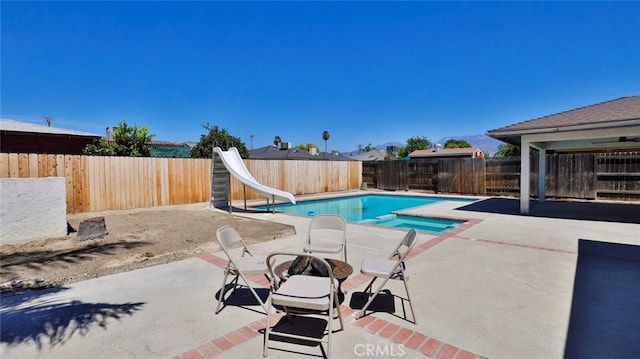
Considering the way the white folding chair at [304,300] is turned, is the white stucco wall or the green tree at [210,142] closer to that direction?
the green tree

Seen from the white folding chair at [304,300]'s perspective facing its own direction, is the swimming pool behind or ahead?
ahead

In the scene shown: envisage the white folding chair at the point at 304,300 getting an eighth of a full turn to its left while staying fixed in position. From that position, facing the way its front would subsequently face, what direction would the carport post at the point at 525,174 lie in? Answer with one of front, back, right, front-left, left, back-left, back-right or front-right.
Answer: right

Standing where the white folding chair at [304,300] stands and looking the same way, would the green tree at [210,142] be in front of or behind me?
in front

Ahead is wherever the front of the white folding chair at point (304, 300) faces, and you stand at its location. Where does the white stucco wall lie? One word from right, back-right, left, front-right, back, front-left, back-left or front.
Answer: front-left

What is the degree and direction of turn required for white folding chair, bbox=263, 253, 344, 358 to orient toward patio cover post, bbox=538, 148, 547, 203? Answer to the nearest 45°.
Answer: approximately 45° to its right

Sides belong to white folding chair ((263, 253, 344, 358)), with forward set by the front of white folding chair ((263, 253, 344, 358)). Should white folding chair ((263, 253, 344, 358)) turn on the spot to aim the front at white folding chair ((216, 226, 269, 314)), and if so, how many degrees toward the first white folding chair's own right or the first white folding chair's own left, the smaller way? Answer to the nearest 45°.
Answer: approximately 45° to the first white folding chair's own left

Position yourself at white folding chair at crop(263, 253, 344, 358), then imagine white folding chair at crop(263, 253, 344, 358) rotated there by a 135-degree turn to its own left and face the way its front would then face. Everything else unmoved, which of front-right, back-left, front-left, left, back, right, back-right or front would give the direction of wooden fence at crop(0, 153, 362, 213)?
right

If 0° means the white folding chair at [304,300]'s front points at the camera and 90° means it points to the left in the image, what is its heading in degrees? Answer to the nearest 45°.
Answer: approximately 180°

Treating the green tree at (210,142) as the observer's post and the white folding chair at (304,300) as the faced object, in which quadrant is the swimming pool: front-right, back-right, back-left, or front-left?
front-left

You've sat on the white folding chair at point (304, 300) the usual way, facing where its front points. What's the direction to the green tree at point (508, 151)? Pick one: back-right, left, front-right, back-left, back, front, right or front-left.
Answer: front-right

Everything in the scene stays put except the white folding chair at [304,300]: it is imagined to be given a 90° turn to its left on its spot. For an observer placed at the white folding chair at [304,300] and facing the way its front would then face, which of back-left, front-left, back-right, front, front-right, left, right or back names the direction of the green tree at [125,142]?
front-right

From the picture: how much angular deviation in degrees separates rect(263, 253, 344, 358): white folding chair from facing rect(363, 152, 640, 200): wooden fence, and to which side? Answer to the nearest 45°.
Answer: approximately 45° to its right

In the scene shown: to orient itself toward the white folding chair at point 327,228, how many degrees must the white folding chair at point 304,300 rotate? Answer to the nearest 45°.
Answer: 0° — it already faces it

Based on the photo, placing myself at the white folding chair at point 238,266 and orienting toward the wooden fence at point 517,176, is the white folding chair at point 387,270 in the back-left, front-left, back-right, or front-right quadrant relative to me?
front-right

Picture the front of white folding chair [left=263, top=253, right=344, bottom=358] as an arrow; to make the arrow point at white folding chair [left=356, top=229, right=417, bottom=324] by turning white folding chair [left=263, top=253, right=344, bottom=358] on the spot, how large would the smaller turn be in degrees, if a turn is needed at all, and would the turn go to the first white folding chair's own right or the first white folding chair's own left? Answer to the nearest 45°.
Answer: approximately 45° to the first white folding chair's own right
